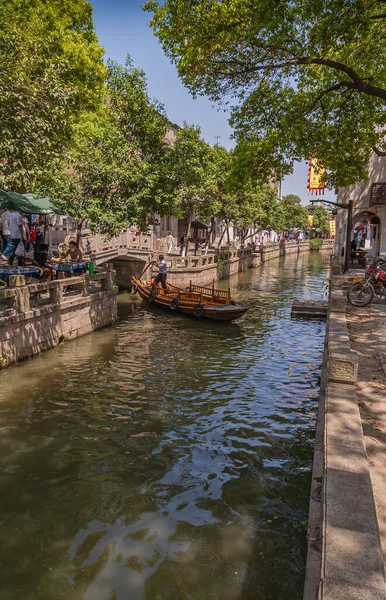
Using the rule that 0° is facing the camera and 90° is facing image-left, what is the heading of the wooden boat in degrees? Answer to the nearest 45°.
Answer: approximately 315°

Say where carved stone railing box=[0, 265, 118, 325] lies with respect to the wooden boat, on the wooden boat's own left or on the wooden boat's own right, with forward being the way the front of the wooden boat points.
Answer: on the wooden boat's own right

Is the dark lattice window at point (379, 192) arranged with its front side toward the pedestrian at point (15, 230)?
yes

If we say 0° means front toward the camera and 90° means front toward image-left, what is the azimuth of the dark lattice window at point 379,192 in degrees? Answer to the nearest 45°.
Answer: approximately 45°

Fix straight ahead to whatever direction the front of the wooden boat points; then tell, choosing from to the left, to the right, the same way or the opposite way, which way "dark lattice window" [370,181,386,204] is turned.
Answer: to the right

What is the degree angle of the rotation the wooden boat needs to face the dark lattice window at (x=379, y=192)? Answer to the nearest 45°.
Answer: approximately 90° to its left

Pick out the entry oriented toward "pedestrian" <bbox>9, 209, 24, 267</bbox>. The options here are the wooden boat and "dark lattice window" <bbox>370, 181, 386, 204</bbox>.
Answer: the dark lattice window

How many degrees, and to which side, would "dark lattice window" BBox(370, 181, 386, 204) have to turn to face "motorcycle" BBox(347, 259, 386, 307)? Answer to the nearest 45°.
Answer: approximately 45° to its left
